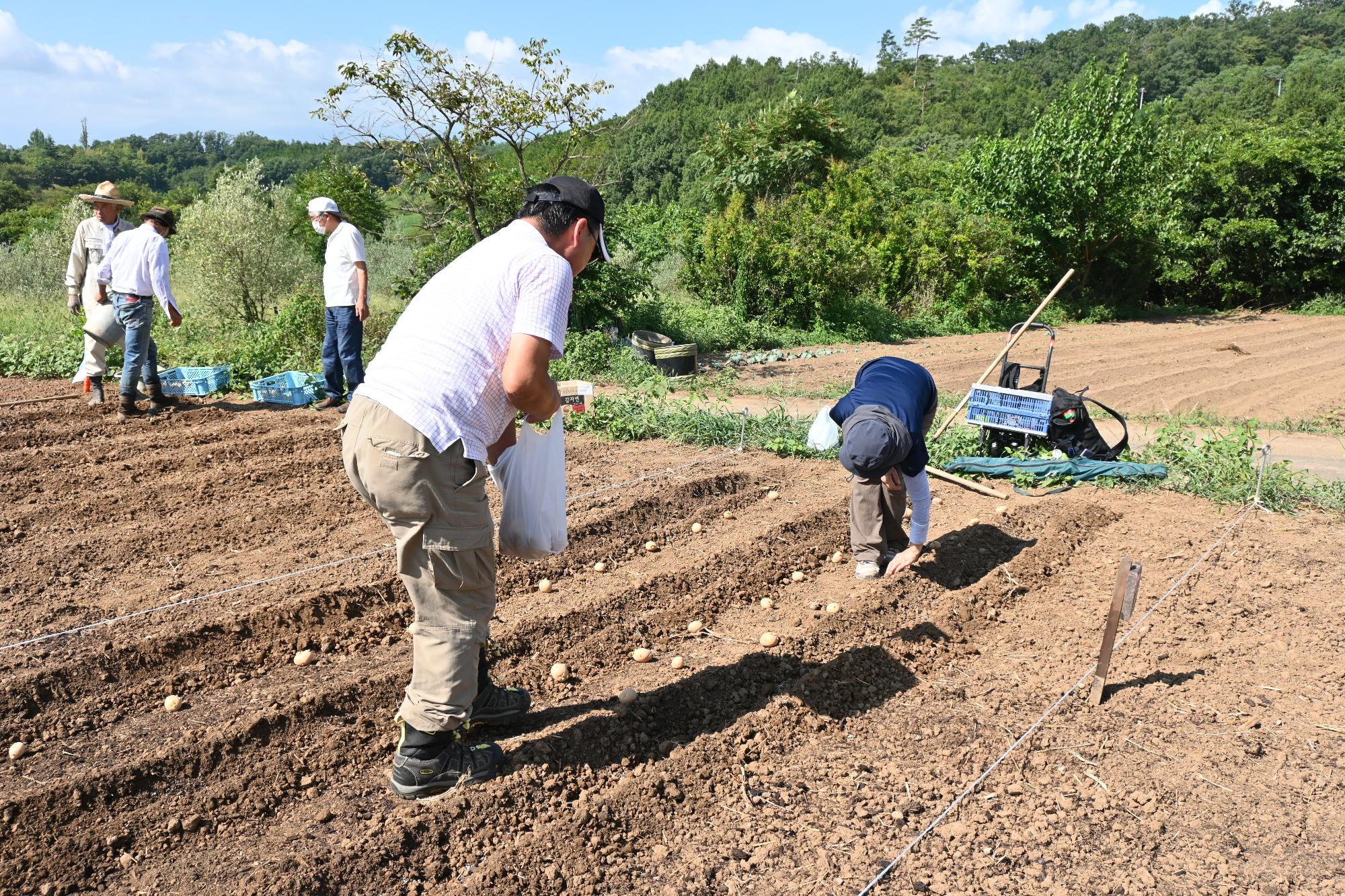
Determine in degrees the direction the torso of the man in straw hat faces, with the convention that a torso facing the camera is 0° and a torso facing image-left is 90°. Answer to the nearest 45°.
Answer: approximately 0°

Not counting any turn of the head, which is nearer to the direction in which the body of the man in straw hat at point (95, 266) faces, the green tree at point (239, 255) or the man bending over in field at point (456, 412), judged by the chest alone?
the man bending over in field

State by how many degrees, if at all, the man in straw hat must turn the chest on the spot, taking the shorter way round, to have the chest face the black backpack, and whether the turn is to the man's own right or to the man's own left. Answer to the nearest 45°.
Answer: approximately 45° to the man's own left

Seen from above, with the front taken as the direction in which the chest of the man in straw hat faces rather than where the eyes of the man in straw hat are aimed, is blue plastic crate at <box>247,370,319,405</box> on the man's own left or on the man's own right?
on the man's own left

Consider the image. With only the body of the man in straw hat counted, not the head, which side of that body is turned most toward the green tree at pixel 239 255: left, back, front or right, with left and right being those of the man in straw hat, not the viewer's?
back

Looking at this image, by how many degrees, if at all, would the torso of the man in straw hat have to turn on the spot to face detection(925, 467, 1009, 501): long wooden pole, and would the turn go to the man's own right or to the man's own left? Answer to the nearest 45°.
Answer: approximately 45° to the man's own left

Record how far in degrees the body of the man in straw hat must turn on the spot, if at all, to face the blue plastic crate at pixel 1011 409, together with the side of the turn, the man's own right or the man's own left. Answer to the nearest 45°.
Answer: approximately 45° to the man's own left

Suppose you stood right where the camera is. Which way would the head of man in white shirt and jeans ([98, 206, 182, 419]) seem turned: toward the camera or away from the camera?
away from the camera

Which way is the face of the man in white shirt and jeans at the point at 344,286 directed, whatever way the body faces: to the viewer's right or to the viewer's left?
to the viewer's left
